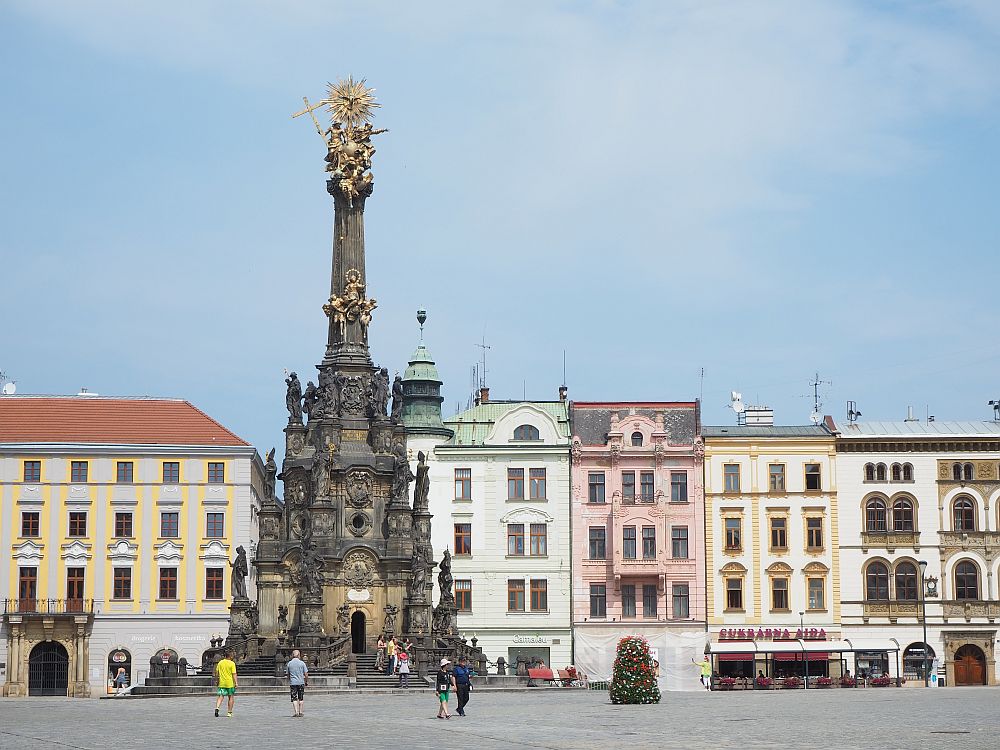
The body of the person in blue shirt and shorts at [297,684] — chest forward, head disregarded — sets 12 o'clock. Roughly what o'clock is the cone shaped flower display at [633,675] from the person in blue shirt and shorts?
The cone shaped flower display is roughly at 2 o'clock from the person in blue shirt and shorts.

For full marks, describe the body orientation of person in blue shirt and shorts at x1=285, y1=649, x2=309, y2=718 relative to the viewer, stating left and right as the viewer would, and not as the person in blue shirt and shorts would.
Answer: facing away from the viewer

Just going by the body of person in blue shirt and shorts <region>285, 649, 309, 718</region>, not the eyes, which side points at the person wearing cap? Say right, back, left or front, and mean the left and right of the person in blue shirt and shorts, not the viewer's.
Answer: right

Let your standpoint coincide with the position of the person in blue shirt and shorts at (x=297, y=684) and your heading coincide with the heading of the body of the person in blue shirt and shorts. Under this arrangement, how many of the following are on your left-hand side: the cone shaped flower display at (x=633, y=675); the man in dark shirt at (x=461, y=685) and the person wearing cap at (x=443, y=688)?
0

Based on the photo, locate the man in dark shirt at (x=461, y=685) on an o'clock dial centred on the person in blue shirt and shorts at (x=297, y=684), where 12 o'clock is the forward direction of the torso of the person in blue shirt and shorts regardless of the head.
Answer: The man in dark shirt is roughly at 3 o'clock from the person in blue shirt and shorts.

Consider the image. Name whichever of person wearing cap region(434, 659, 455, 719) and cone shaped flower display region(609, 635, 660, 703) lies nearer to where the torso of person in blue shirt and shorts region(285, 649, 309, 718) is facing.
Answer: the cone shaped flower display

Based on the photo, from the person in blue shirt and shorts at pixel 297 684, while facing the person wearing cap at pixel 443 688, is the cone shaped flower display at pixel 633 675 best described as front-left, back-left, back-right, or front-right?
front-left
